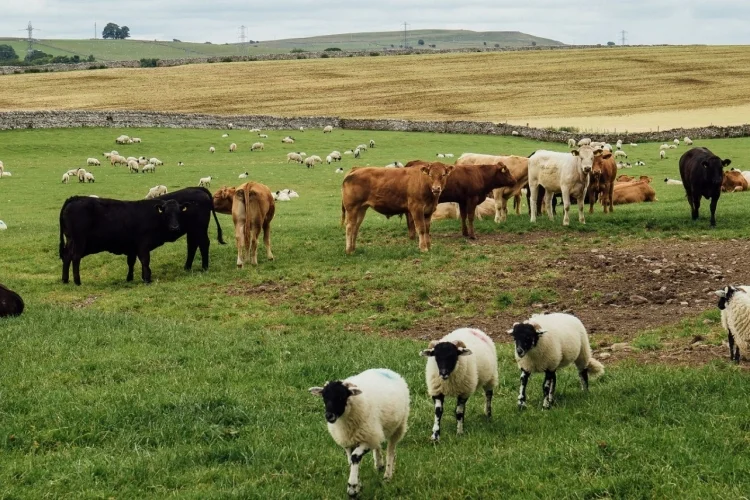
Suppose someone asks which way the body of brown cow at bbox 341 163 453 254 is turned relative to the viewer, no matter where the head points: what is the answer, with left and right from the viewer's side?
facing to the right of the viewer

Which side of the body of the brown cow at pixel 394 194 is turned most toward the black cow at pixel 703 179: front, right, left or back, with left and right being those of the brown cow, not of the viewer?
front

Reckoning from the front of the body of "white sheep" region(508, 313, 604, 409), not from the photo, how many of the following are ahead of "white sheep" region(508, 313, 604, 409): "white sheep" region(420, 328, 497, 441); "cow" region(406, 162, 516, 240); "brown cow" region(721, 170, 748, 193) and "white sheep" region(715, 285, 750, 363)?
1

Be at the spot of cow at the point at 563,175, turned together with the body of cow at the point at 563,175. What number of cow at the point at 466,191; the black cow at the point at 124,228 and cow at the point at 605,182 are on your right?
2

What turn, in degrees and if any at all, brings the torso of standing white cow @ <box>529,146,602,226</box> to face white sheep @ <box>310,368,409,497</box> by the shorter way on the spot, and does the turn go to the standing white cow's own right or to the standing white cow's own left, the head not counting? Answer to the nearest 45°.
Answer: approximately 45° to the standing white cow's own right

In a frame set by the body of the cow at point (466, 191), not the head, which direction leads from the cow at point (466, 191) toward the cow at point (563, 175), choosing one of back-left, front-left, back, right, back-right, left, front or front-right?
front-left

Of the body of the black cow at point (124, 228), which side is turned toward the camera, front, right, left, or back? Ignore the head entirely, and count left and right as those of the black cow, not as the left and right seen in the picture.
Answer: right

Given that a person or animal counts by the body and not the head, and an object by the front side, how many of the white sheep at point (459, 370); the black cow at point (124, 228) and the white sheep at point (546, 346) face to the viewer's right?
1

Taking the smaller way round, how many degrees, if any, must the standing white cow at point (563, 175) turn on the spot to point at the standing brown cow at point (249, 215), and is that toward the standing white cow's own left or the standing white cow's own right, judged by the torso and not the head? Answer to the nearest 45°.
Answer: approximately 90° to the standing white cow's own right

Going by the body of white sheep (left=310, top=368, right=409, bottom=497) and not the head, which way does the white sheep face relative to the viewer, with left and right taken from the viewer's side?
facing the viewer and to the left of the viewer

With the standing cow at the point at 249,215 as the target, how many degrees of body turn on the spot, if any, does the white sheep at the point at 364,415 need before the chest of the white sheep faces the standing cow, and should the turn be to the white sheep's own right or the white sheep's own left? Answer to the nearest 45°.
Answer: approximately 135° to the white sheep's own right

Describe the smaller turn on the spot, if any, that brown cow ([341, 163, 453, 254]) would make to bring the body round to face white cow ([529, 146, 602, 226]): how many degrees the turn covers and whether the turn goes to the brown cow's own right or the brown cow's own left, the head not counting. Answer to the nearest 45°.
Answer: approximately 45° to the brown cow's own left

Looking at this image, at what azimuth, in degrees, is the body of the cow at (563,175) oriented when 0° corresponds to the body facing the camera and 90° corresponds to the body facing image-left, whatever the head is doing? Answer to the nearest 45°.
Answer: approximately 315°
